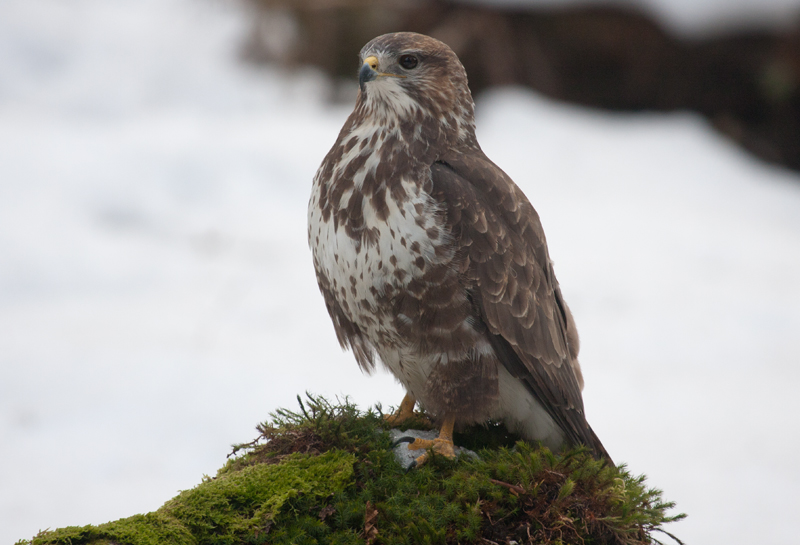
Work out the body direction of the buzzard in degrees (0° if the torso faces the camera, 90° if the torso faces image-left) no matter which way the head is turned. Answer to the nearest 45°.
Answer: approximately 45°
